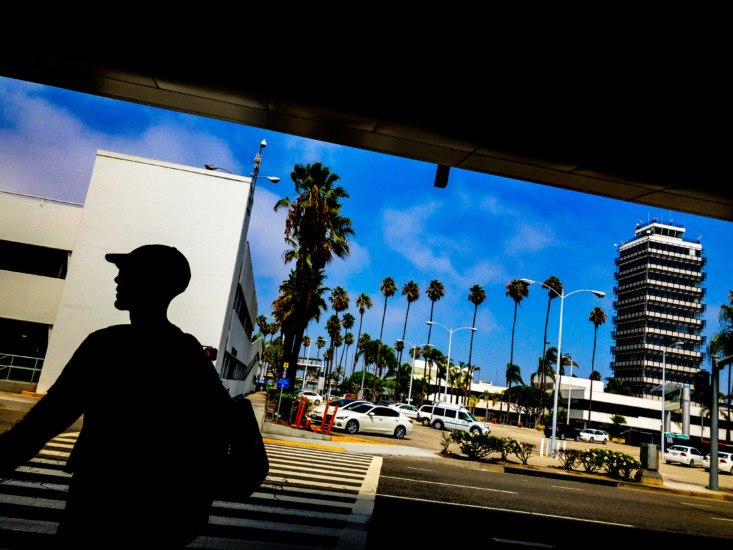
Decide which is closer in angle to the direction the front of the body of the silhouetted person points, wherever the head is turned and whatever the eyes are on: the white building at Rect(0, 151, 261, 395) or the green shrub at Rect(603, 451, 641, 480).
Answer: the white building

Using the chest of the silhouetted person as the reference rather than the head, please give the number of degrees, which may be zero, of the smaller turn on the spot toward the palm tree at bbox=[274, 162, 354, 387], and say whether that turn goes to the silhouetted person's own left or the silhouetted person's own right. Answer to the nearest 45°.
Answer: approximately 90° to the silhouetted person's own right

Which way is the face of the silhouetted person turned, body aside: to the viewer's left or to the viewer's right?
to the viewer's left

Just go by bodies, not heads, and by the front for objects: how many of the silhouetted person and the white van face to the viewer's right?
1

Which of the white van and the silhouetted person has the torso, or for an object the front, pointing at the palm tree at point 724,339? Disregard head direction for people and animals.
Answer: the white van

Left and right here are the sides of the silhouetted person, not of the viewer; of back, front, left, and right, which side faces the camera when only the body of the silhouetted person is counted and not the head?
left

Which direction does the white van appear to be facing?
to the viewer's right

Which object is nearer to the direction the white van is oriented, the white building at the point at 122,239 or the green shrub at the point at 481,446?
the green shrub

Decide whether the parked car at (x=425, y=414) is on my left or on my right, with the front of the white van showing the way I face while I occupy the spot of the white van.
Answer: on my left

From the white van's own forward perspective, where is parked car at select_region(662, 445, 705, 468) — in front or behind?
in front

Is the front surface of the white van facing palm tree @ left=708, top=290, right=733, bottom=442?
yes

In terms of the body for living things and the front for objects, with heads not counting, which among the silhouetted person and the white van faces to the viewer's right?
the white van

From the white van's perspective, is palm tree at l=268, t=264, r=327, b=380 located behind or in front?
behind

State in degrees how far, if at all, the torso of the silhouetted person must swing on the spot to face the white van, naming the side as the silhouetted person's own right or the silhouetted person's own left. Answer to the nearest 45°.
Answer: approximately 135° to the silhouetted person's own right

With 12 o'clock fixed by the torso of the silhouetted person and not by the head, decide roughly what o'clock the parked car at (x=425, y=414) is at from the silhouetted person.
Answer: The parked car is roughly at 4 o'clock from the silhouetted person.

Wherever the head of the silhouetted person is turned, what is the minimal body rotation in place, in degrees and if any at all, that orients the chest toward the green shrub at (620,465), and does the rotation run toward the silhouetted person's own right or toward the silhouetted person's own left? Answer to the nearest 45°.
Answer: approximately 135° to the silhouetted person's own right

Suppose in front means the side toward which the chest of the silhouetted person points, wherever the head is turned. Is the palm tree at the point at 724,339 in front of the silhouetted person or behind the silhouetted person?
behind
